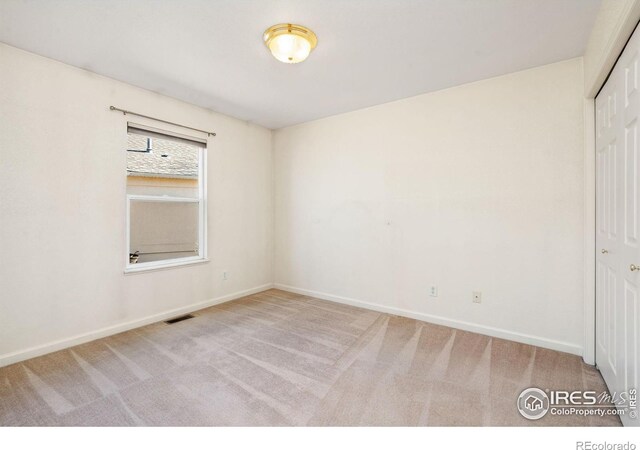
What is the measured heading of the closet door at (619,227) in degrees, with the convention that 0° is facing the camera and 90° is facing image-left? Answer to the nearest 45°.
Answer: approximately 90°
